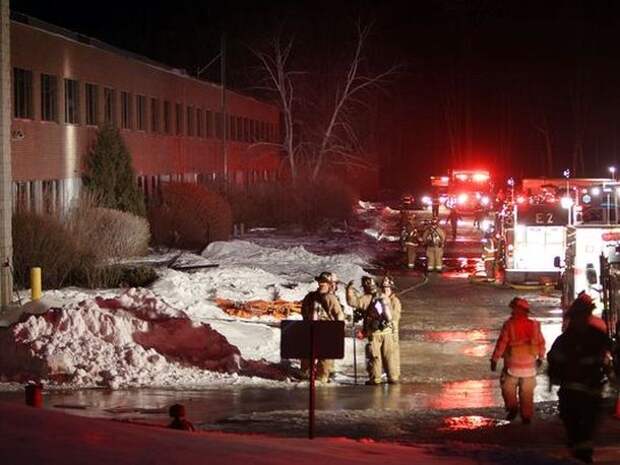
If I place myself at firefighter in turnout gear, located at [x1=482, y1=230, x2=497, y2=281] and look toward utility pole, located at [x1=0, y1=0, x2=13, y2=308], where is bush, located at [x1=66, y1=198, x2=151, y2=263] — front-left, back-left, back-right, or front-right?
front-right

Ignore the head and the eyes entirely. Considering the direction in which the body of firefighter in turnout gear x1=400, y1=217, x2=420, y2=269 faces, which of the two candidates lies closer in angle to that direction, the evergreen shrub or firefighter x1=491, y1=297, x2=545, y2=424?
the firefighter

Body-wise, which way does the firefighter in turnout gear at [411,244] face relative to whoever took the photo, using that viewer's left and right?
facing the viewer

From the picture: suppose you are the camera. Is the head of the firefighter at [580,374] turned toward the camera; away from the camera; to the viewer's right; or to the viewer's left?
away from the camera

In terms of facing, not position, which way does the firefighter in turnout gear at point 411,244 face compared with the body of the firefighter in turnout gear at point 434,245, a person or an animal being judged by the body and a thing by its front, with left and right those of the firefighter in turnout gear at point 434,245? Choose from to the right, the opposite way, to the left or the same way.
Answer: the same way

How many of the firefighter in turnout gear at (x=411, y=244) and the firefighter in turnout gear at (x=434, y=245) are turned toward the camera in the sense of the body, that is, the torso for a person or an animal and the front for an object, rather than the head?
2

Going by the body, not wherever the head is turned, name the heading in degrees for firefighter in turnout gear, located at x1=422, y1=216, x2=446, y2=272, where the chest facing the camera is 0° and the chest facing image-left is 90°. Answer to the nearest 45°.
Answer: approximately 0°

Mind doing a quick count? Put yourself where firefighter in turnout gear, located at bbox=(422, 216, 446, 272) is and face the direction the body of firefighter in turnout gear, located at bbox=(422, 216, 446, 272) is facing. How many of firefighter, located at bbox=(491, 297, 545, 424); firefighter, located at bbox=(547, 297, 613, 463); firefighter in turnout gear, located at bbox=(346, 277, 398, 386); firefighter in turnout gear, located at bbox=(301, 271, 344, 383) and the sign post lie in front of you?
5

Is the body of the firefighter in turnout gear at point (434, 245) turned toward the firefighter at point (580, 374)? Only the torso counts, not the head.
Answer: yes

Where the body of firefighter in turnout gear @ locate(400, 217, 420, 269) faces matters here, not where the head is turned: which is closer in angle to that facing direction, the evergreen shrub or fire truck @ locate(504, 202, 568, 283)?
the fire truck

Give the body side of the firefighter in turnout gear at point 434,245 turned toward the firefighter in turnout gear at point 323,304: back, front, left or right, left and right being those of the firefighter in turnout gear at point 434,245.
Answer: front

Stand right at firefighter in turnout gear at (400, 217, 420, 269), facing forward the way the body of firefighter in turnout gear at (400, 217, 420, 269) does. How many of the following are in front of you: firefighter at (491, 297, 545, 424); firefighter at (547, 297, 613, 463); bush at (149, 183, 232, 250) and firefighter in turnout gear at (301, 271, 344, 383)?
3
